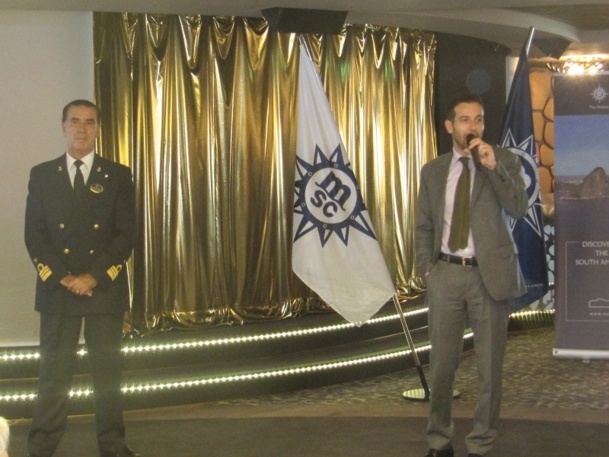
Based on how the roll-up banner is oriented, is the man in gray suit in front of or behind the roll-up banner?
in front

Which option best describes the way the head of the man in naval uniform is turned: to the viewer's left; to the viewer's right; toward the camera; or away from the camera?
toward the camera

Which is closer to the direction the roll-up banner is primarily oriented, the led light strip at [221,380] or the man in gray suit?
the man in gray suit

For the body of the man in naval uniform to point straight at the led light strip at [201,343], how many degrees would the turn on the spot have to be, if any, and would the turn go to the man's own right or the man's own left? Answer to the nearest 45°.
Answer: approximately 135° to the man's own left

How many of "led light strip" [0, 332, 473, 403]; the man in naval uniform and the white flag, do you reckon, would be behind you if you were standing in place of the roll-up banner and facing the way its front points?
0

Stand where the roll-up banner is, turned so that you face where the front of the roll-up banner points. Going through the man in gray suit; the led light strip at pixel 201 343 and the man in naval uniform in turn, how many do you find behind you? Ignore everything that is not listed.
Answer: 0

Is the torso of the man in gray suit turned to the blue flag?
no

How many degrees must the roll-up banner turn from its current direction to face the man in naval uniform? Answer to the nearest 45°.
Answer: approximately 45° to its right

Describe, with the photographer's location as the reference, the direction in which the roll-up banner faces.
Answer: facing the viewer

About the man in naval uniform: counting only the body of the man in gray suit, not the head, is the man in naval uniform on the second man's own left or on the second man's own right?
on the second man's own right

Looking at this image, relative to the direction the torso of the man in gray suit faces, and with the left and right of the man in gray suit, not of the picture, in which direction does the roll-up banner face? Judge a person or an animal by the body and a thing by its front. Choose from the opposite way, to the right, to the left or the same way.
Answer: the same way

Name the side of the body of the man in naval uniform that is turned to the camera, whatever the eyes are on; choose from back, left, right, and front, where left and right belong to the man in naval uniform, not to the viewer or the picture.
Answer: front

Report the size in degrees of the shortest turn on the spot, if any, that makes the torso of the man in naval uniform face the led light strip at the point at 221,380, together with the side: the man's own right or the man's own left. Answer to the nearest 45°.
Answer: approximately 135° to the man's own left

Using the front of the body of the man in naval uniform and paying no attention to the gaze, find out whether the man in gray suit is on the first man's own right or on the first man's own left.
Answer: on the first man's own left

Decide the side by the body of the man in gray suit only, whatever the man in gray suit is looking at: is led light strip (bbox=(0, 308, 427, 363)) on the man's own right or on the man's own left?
on the man's own right
